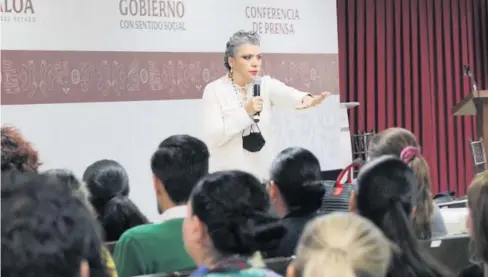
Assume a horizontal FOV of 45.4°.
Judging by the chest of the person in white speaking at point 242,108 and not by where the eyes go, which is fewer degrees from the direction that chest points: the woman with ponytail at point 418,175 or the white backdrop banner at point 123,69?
the woman with ponytail

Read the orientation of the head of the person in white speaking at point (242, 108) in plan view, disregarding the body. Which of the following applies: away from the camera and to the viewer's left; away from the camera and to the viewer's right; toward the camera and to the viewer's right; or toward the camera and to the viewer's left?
toward the camera and to the viewer's right

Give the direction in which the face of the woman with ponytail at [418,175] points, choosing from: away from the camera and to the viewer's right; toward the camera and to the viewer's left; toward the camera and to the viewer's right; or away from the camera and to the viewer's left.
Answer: away from the camera and to the viewer's left

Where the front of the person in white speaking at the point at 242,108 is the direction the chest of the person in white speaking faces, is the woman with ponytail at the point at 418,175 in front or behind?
in front

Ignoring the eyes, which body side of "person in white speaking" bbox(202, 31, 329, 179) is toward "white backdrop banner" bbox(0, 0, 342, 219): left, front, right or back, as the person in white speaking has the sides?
back
